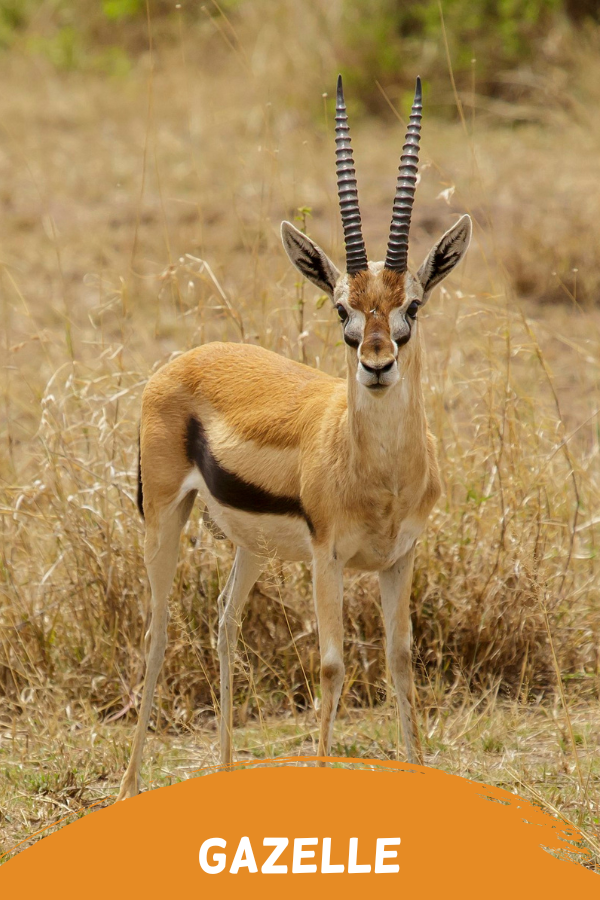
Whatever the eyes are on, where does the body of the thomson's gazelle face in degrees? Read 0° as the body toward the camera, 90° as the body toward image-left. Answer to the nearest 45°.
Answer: approximately 315°
